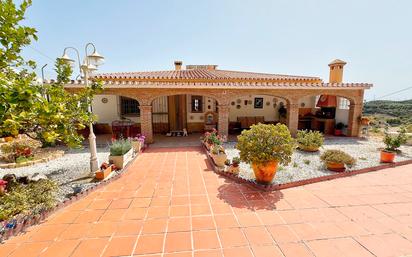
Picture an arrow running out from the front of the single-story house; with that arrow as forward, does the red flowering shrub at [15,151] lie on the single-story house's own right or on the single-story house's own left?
on the single-story house's own right

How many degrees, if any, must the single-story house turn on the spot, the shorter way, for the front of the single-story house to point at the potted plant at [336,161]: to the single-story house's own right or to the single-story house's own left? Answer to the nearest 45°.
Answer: approximately 45° to the single-story house's own left

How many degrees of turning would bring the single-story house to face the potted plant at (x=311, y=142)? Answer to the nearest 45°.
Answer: approximately 45° to its left

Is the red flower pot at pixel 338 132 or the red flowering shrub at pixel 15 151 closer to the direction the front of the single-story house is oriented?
the red flowering shrub

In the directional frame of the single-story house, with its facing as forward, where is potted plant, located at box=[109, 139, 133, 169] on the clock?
The potted plant is roughly at 1 o'clock from the single-story house.

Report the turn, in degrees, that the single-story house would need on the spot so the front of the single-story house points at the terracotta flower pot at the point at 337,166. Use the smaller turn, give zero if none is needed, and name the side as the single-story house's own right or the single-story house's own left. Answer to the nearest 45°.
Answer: approximately 45° to the single-story house's own left

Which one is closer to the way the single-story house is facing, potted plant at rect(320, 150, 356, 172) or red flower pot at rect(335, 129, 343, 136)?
the potted plant

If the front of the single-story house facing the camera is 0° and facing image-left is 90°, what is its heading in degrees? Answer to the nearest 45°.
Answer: approximately 0°
